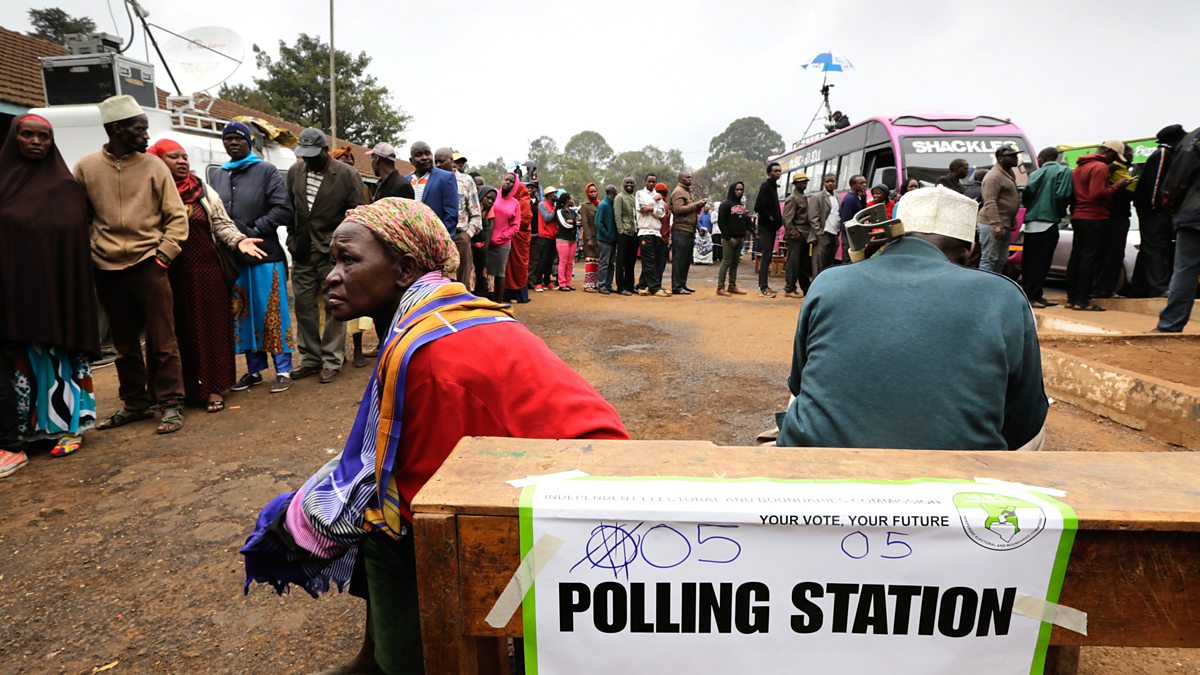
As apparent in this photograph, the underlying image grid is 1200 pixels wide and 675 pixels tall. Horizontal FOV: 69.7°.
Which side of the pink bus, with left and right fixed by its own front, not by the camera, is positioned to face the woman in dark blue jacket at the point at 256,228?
right

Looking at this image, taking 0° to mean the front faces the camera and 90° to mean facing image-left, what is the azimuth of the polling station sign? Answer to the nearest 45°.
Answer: approximately 0°

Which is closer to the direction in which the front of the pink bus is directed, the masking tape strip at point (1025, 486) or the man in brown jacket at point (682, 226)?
the masking tape strip

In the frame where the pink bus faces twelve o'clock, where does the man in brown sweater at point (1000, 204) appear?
The man in brown sweater is roughly at 1 o'clock from the pink bus.

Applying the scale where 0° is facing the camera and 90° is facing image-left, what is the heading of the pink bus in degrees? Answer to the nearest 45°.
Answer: approximately 315°

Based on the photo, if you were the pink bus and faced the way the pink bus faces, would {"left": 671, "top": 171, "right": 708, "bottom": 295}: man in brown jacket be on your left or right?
on your right

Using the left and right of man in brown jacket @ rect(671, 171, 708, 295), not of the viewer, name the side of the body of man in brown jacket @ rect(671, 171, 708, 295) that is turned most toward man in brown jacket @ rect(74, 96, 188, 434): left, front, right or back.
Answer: right
